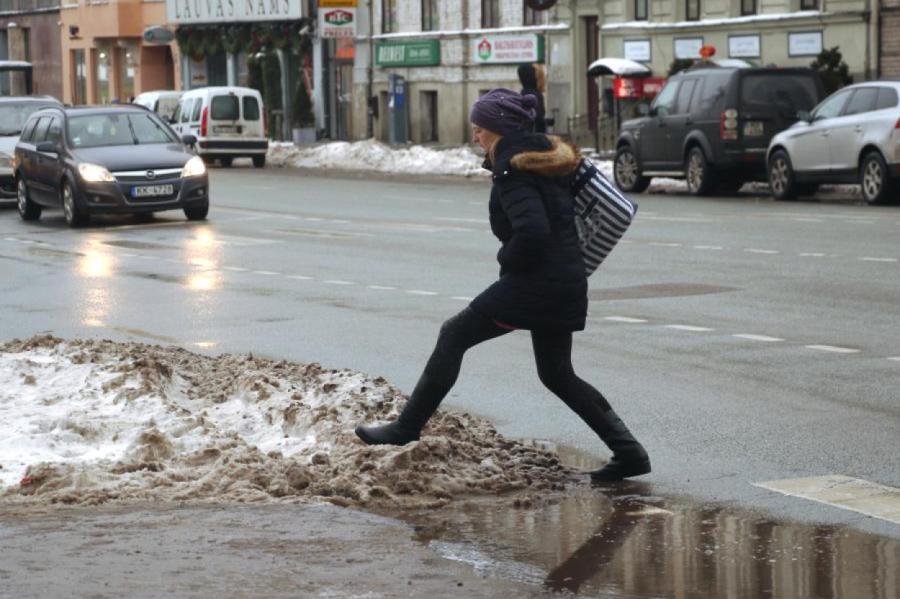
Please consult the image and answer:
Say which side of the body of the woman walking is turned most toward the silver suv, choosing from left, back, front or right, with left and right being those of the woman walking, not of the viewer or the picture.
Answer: right

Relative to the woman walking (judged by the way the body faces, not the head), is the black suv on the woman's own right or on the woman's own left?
on the woman's own right

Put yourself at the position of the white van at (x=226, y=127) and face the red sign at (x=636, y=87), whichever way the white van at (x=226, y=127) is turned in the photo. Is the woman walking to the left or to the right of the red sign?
right

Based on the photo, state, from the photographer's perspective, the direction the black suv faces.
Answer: facing away from the viewer and to the left of the viewer

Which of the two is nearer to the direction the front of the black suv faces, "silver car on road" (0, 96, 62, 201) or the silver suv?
the silver car on road

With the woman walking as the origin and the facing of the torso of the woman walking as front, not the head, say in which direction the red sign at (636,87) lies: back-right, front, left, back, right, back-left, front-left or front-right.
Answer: right

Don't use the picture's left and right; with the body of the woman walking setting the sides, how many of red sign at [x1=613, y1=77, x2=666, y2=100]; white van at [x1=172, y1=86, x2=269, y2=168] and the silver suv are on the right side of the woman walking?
3

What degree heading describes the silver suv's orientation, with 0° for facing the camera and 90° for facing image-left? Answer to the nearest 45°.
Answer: approximately 135°

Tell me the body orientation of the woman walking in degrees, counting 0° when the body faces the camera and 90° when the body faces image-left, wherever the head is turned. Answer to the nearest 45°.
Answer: approximately 90°

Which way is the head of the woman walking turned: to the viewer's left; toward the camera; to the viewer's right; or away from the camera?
to the viewer's left

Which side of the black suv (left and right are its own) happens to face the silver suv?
back

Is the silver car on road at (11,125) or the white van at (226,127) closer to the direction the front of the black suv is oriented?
the white van

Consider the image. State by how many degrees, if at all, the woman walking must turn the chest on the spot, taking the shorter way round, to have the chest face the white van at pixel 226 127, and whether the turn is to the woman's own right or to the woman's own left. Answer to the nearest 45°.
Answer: approximately 90° to the woman's own right
